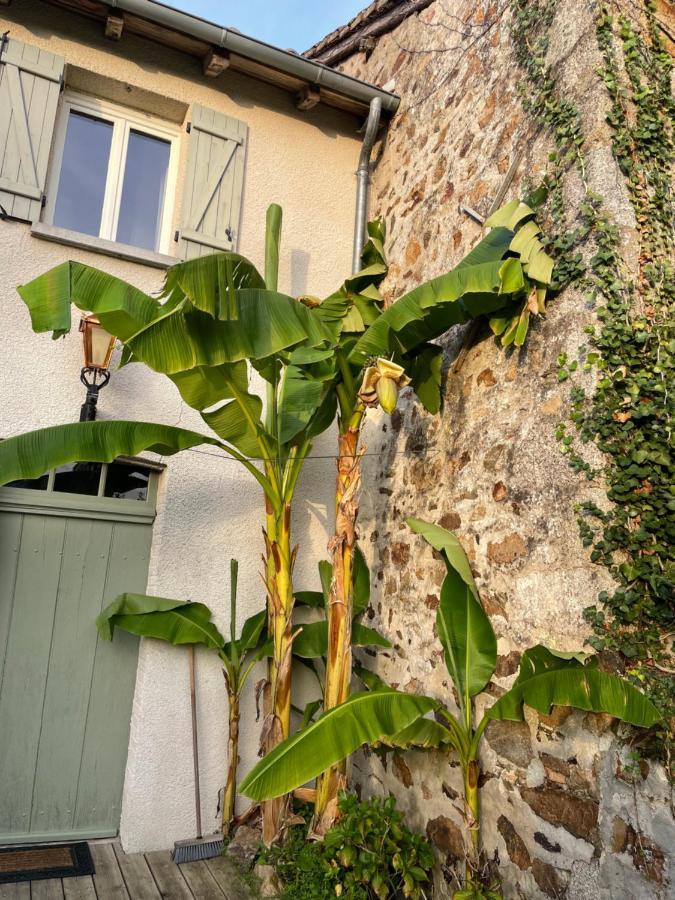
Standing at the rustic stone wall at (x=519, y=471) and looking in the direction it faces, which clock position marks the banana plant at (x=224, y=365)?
The banana plant is roughly at 1 o'clock from the rustic stone wall.

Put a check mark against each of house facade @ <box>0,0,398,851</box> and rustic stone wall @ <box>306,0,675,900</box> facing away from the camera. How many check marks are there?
0

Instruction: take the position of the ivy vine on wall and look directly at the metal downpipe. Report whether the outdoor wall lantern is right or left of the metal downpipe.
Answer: left

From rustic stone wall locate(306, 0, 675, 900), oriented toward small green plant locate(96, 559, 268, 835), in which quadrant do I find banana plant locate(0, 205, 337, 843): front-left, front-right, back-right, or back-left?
front-left

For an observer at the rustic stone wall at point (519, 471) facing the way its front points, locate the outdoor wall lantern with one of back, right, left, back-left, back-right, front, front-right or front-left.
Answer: front-right

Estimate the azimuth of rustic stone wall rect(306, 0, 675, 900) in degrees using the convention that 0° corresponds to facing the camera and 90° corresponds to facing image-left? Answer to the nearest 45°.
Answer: approximately 45°

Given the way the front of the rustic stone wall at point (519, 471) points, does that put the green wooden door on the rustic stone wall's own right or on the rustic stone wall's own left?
on the rustic stone wall's own right
